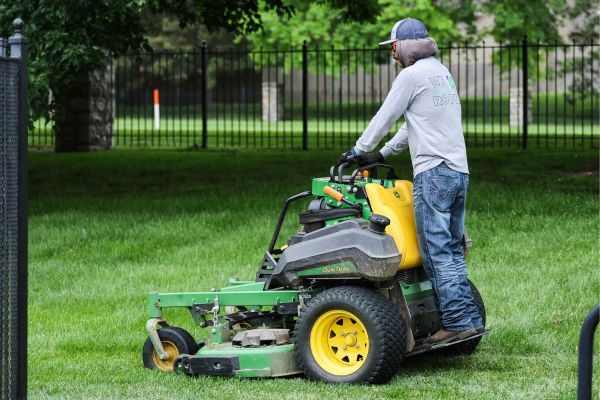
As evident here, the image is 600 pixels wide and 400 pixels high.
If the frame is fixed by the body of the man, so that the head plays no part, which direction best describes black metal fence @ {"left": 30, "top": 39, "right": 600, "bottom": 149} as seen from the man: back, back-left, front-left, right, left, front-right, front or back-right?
front-right

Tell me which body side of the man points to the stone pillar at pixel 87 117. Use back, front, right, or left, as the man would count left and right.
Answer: front

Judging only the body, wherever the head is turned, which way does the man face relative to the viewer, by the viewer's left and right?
facing away from the viewer and to the left of the viewer

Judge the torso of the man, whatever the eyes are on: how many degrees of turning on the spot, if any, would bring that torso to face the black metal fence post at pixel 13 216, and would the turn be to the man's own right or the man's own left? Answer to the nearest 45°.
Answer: approximately 90° to the man's own left
